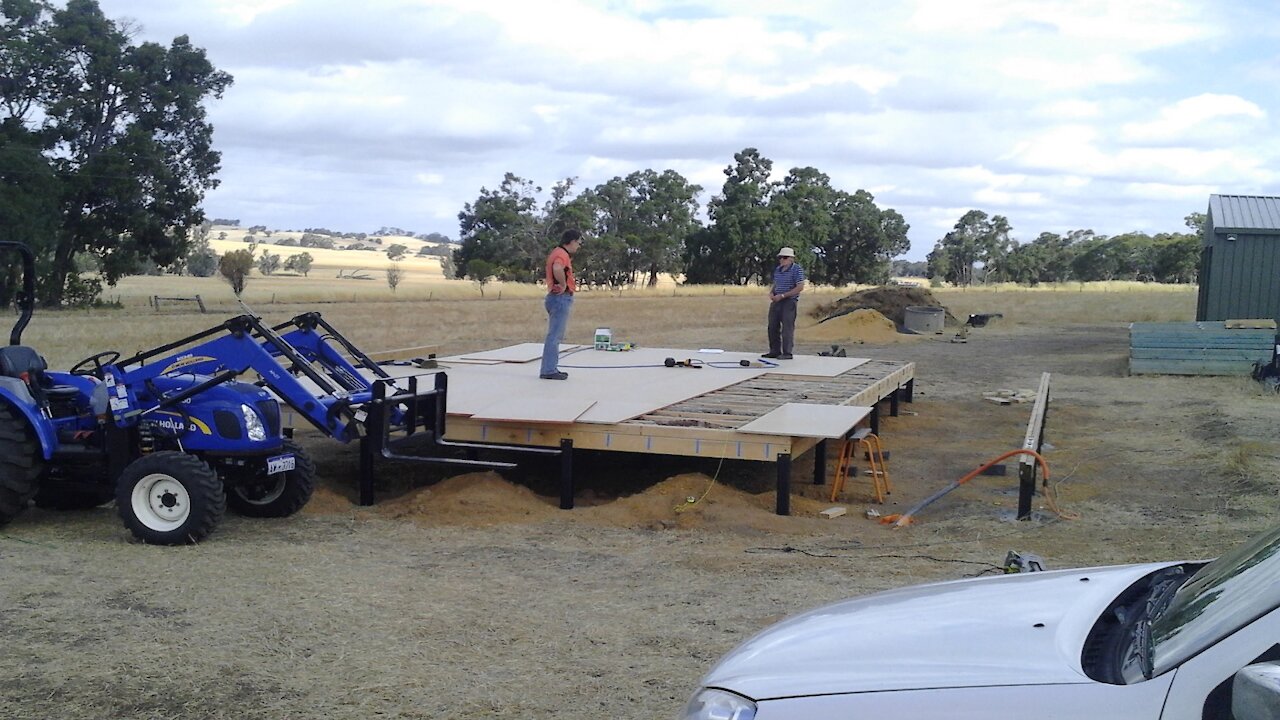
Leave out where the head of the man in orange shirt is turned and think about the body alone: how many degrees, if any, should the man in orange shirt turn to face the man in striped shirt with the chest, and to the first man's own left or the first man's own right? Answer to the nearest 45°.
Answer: approximately 45° to the first man's own left

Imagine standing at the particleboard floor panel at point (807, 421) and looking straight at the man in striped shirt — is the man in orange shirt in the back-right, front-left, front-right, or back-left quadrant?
front-left

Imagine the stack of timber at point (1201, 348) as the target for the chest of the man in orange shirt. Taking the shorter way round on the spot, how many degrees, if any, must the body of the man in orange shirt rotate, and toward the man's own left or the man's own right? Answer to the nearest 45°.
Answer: approximately 45° to the man's own left

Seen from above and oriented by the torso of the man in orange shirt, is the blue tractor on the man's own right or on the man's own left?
on the man's own right

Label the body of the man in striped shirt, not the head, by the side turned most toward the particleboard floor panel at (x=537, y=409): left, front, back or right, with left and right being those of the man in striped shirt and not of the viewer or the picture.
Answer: front

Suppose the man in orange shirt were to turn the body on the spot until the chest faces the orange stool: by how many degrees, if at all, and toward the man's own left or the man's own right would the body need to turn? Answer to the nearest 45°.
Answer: approximately 45° to the man's own right

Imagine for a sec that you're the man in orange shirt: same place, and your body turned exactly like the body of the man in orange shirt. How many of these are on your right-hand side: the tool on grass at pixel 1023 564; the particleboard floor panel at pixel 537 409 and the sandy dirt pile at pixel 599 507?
3

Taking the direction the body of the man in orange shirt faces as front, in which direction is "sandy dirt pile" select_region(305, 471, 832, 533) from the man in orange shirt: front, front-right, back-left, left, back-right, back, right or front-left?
right

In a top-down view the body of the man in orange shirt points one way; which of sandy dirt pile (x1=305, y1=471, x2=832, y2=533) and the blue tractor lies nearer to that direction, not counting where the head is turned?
the sandy dirt pile

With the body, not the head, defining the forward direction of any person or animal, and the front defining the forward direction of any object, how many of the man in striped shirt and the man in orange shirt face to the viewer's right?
1

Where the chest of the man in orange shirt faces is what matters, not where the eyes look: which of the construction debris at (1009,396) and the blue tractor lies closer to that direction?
the construction debris

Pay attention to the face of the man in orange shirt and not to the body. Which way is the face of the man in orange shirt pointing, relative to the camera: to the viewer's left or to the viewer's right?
to the viewer's right

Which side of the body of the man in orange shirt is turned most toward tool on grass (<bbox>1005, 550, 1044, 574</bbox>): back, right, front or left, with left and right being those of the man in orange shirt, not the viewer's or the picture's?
right

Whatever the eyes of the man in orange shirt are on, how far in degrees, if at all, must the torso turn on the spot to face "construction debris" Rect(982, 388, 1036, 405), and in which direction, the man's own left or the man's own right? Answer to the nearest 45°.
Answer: approximately 45° to the man's own left

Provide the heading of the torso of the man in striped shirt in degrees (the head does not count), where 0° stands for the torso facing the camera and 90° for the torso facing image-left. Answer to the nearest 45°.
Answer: approximately 45°

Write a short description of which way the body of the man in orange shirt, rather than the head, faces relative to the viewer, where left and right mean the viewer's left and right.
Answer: facing to the right of the viewer
